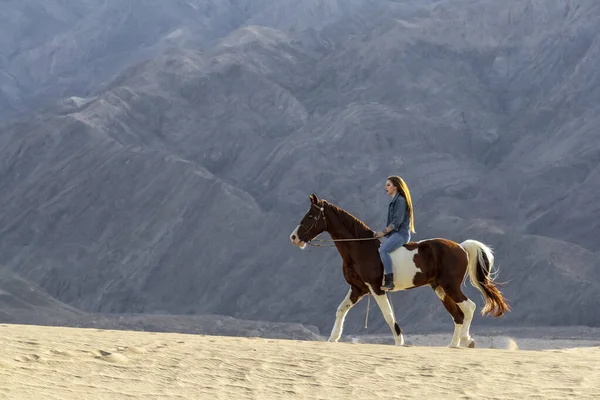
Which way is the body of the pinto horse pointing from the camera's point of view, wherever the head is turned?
to the viewer's left

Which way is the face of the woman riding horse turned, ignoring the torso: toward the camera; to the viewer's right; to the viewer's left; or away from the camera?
to the viewer's left

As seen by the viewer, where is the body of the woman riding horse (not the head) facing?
to the viewer's left
